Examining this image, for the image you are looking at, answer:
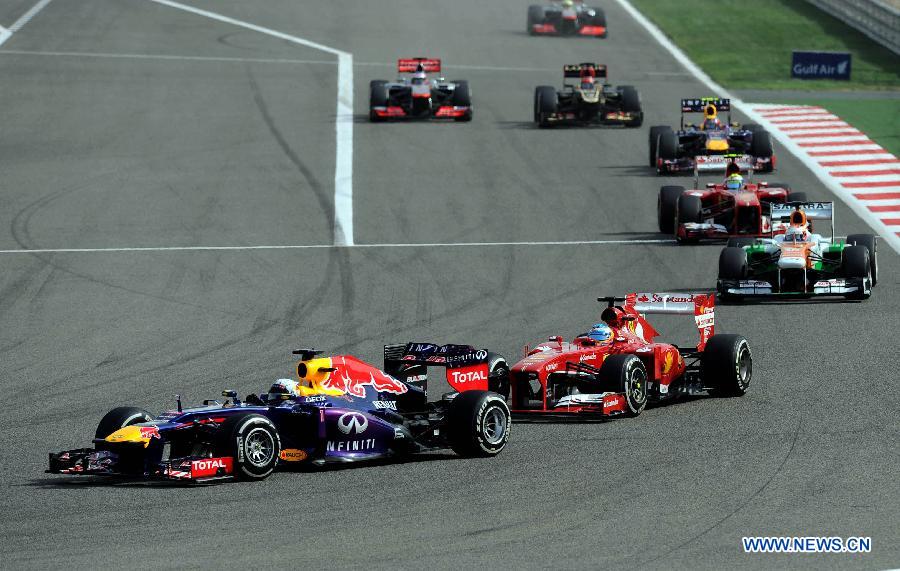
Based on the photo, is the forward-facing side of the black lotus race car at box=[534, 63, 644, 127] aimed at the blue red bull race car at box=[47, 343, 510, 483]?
yes

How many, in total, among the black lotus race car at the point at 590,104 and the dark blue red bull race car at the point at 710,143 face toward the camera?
2

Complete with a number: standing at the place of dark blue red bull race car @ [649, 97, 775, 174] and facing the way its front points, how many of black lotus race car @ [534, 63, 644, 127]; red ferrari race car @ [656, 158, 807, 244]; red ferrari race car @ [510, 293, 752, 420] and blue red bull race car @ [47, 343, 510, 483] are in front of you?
3

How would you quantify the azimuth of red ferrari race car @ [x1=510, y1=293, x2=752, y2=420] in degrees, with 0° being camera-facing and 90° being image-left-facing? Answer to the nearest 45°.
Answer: approximately 45°

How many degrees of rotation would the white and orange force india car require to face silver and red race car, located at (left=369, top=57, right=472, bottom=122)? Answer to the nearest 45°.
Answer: approximately 135° to its right

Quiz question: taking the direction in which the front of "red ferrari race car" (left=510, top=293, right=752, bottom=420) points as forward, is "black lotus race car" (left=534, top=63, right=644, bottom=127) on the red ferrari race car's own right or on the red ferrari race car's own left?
on the red ferrari race car's own right

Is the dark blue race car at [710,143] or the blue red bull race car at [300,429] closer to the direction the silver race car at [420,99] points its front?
the blue red bull race car

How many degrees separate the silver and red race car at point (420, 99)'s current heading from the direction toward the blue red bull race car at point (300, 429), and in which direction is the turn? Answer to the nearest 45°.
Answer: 0° — it already faces it

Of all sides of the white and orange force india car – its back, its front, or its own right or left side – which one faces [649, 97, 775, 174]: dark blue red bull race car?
back

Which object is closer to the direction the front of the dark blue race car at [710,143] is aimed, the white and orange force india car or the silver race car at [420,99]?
the white and orange force india car
